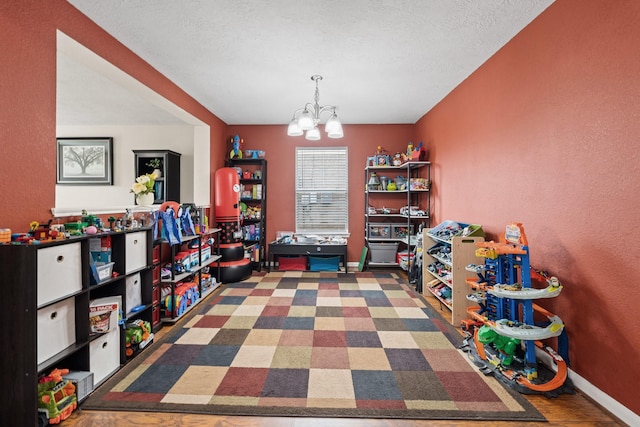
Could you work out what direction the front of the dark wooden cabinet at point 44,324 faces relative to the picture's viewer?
facing the viewer and to the right of the viewer

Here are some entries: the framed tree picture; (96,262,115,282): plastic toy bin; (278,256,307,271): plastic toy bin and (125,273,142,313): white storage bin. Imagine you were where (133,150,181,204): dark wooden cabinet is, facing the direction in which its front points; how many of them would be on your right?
1

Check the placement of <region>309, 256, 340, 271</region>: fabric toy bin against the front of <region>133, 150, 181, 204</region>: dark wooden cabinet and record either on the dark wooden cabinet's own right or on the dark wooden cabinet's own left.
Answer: on the dark wooden cabinet's own left

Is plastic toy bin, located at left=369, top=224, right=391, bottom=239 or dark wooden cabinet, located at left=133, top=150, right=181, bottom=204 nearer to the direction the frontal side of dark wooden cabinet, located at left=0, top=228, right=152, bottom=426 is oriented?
the plastic toy bin

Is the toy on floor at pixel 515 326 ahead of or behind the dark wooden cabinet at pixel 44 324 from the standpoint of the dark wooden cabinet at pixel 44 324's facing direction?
ahead

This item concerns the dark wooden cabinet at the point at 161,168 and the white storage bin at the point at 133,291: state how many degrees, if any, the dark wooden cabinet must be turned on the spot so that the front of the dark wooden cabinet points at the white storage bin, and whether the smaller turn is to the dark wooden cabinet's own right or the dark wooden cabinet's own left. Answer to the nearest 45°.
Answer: approximately 45° to the dark wooden cabinet's own left

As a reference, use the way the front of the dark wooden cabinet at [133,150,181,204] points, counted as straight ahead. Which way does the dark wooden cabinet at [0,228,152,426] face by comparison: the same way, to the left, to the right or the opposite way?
to the left

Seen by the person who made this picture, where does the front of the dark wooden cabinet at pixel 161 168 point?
facing the viewer and to the left of the viewer

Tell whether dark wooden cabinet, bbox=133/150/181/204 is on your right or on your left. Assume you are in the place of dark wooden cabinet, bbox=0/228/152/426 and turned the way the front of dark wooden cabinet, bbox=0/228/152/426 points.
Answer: on your left

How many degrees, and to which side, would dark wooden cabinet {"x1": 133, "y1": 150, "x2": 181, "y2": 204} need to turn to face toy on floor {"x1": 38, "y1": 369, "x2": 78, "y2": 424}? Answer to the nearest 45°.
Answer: approximately 45° to its left

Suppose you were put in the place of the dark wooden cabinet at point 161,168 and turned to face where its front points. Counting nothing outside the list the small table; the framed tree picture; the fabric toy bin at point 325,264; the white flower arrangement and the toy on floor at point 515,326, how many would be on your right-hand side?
1

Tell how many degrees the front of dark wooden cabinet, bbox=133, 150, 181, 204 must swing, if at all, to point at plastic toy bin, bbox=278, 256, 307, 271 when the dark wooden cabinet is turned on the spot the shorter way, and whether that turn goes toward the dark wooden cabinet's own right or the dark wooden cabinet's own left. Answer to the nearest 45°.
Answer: approximately 135° to the dark wooden cabinet's own left

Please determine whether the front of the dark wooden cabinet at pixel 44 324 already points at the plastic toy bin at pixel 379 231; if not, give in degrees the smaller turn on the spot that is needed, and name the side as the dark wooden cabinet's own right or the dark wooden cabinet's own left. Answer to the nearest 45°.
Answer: approximately 45° to the dark wooden cabinet's own left

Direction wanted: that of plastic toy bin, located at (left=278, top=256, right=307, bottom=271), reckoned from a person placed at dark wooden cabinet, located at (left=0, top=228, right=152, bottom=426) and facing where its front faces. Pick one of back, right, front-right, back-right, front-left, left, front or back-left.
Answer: left

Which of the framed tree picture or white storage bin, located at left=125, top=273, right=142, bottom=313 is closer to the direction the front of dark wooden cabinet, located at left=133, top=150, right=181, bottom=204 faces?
the white storage bin

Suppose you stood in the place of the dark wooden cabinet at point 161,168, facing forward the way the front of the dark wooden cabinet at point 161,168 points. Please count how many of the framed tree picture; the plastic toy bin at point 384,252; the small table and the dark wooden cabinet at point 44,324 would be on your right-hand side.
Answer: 1

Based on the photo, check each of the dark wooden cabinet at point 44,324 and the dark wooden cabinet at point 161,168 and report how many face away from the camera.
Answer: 0
